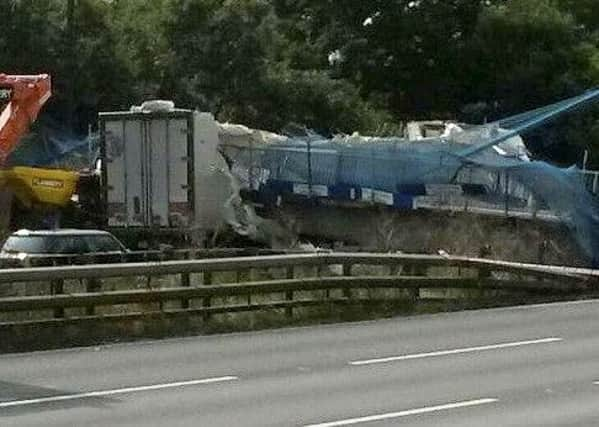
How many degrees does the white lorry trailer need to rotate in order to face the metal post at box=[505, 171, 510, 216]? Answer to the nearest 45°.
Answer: approximately 45° to its right

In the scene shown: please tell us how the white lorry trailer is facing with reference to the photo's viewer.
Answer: facing away from the viewer and to the right of the viewer

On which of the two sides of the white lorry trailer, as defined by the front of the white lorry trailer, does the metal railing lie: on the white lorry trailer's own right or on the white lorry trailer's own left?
on the white lorry trailer's own right

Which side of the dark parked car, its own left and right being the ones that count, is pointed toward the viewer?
right

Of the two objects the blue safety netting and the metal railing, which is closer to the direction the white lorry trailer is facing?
the blue safety netting
